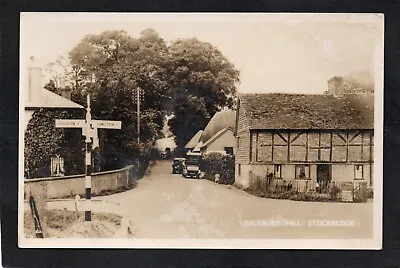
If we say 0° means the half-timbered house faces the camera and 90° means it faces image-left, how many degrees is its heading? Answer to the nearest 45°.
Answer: approximately 0°

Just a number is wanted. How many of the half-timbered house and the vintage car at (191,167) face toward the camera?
2
